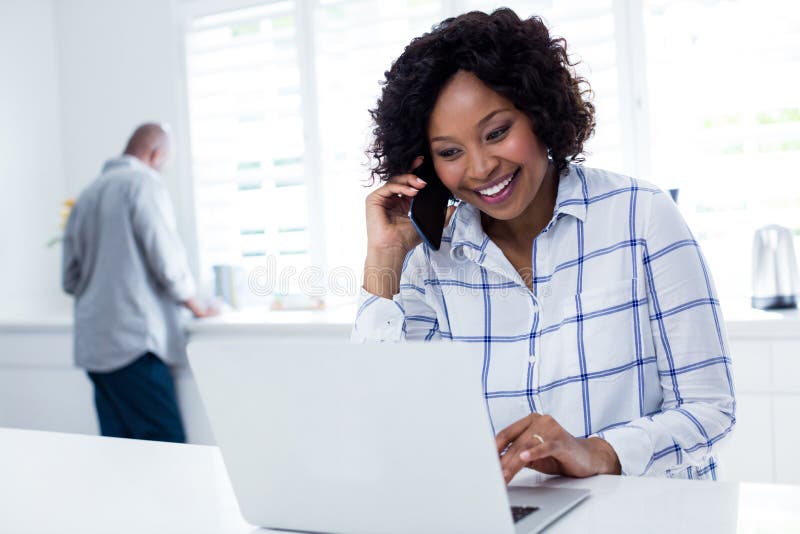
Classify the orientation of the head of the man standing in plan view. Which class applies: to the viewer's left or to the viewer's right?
to the viewer's right

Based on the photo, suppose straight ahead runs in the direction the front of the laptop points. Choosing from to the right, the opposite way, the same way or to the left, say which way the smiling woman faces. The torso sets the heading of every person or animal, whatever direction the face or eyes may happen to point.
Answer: the opposite way

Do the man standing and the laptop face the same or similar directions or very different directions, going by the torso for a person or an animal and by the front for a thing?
same or similar directions

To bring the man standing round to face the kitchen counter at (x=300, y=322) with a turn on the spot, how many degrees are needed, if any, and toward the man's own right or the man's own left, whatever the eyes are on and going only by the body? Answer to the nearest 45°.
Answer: approximately 90° to the man's own right

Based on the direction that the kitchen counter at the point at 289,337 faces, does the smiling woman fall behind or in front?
in front

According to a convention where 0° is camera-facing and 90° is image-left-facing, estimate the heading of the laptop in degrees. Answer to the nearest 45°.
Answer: approximately 225°

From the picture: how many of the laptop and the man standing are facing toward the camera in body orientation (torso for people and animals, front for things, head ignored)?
0

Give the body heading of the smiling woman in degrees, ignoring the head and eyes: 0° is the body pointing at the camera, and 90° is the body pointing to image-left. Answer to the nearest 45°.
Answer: approximately 45°

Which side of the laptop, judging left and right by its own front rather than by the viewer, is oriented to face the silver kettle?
front

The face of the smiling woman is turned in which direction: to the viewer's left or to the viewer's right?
to the viewer's left

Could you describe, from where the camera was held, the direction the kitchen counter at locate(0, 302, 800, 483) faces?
facing the viewer

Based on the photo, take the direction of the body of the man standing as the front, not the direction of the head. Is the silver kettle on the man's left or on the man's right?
on the man's right

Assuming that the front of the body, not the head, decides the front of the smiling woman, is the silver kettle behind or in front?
behind

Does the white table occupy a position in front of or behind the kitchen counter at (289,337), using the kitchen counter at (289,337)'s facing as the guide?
in front

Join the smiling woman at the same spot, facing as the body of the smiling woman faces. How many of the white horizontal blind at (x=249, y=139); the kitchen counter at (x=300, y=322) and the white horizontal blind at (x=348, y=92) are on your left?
0
